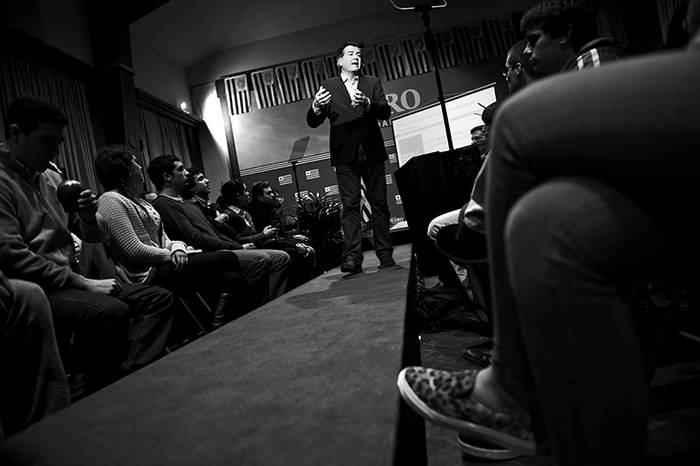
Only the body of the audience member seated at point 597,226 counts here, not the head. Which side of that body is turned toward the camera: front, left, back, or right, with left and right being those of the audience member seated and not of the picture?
left

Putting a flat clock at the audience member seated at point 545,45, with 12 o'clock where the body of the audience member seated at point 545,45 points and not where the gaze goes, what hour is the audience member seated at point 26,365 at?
the audience member seated at point 26,365 is roughly at 11 o'clock from the audience member seated at point 545,45.

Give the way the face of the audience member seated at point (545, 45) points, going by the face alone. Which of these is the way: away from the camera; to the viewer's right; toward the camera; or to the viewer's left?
to the viewer's left

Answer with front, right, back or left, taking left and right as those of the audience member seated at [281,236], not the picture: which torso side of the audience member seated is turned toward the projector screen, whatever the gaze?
front

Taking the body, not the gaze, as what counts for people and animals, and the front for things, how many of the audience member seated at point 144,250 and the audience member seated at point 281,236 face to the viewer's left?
0

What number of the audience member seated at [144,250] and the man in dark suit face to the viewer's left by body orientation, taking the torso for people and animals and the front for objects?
0

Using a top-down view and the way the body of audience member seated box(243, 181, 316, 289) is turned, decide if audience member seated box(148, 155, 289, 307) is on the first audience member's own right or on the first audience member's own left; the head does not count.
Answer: on the first audience member's own right

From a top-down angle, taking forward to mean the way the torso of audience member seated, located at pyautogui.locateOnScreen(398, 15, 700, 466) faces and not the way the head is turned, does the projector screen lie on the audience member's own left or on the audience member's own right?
on the audience member's own right

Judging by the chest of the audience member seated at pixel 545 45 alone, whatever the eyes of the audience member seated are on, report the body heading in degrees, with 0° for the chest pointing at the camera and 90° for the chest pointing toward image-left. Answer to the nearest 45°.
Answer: approximately 90°

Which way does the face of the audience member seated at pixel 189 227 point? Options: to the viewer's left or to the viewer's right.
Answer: to the viewer's right

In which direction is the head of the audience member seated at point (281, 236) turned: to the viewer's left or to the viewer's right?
to the viewer's right

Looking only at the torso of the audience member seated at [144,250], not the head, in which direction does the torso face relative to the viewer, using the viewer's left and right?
facing to the right of the viewer
